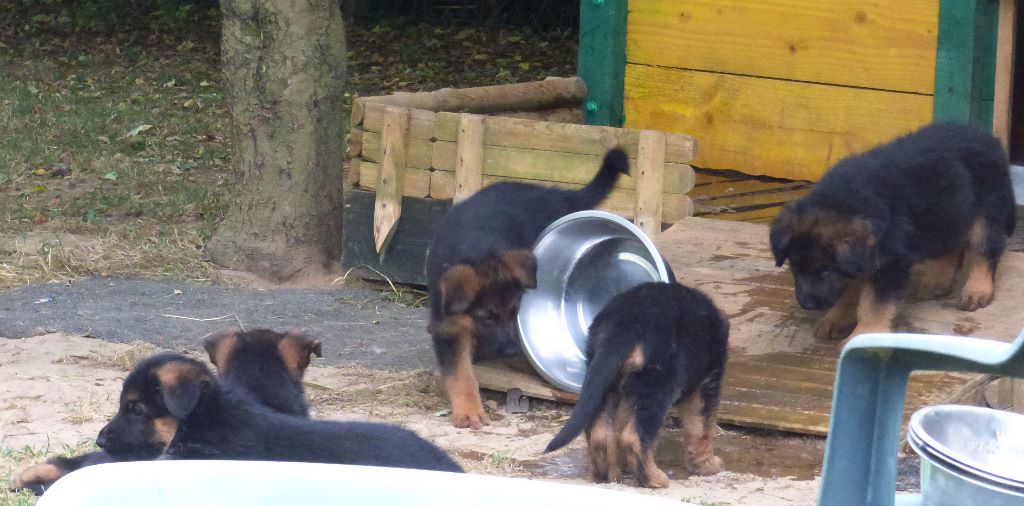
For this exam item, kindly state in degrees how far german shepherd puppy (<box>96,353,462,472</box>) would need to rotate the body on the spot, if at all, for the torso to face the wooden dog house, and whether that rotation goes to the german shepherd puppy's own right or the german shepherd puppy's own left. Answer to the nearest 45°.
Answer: approximately 135° to the german shepherd puppy's own right

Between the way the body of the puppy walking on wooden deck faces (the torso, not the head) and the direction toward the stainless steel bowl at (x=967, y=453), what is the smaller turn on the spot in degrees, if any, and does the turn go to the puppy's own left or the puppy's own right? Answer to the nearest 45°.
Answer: approximately 45° to the puppy's own left

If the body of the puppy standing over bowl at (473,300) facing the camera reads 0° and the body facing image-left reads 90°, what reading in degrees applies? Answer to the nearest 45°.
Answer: approximately 45°

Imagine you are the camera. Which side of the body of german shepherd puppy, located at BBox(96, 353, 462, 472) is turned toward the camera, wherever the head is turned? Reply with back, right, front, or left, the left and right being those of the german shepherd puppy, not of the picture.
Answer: left

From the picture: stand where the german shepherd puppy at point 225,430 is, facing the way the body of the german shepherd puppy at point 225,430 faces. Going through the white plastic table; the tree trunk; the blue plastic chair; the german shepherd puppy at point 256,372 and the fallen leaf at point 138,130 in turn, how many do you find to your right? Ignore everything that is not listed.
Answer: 3

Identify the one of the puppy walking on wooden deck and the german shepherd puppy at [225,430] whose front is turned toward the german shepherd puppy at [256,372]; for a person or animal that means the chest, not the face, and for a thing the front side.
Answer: the puppy walking on wooden deck

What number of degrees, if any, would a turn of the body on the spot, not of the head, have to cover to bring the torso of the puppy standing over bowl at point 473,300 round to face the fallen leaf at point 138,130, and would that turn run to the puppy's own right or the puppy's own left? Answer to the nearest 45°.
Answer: approximately 90° to the puppy's own right

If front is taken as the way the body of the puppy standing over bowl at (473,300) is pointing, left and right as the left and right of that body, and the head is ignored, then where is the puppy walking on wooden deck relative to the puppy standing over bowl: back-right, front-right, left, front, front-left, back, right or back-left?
back-left
